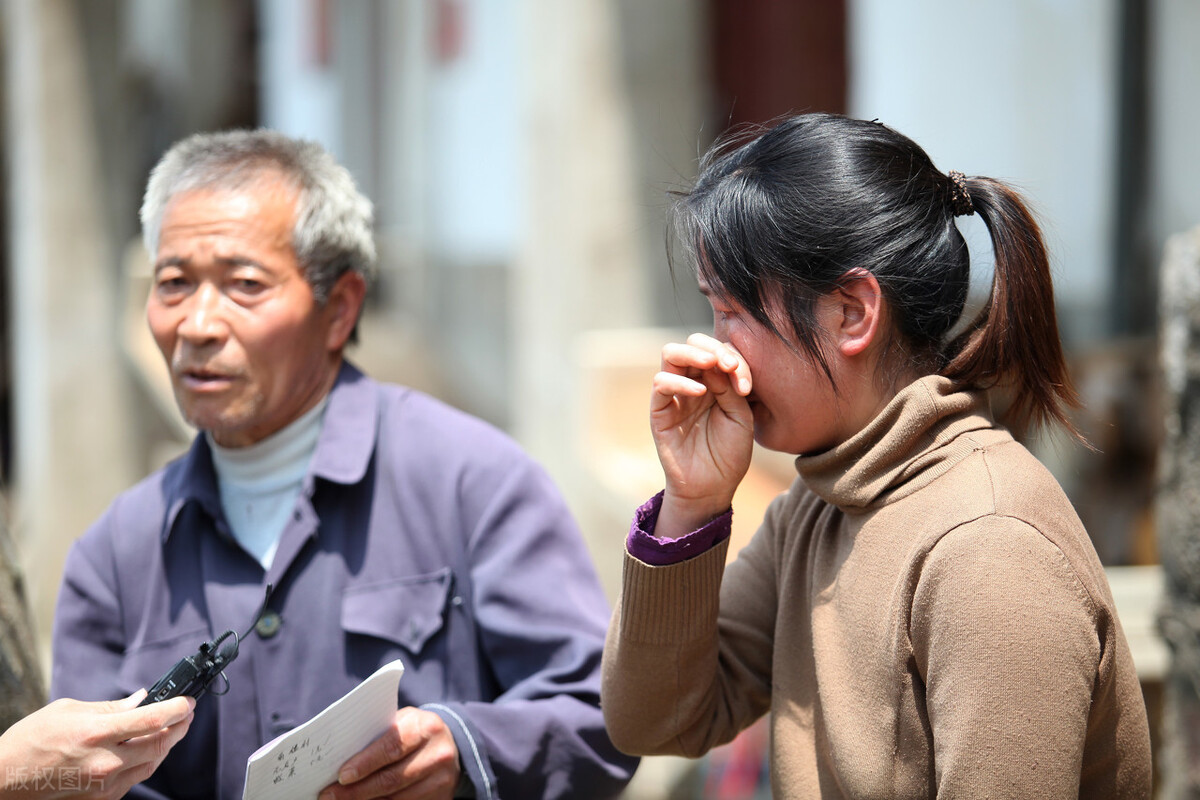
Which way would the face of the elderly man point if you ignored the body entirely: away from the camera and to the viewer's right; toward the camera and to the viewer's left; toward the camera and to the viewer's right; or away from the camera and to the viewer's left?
toward the camera and to the viewer's left

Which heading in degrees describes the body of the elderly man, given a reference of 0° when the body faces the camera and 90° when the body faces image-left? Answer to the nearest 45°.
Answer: approximately 45°

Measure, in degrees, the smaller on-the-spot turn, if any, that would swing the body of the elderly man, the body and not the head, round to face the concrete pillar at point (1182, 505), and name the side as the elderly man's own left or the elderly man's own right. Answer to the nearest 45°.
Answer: approximately 135° to the elderly man's own left

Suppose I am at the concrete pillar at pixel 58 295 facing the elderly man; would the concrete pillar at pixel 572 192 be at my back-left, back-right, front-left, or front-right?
front-left

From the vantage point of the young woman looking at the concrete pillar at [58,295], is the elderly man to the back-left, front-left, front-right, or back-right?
front-left

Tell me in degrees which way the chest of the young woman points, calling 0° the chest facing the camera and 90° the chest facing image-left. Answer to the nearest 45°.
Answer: approximately 90°

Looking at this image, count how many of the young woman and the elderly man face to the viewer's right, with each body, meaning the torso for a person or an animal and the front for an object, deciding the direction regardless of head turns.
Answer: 0

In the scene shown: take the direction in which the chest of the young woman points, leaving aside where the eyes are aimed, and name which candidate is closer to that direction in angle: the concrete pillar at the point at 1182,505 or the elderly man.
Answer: the elderly man

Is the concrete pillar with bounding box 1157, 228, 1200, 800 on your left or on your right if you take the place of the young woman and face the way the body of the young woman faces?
on your right

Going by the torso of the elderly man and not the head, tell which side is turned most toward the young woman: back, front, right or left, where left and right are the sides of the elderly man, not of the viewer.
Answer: left

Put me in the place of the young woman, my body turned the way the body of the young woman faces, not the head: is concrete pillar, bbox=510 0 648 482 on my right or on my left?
on my right

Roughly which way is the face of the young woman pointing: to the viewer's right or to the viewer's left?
to the viewer's left

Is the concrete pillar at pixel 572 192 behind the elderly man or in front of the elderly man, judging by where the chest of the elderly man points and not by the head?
behind
